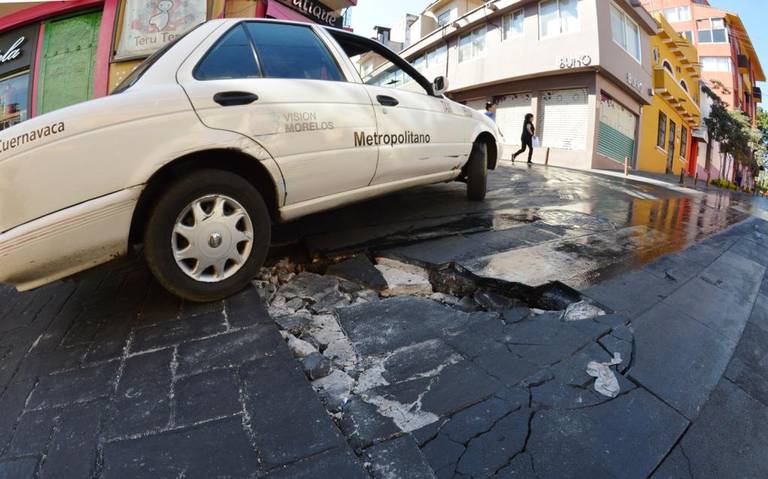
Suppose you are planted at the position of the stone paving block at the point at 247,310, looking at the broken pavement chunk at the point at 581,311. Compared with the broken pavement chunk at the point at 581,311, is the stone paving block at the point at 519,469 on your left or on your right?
right

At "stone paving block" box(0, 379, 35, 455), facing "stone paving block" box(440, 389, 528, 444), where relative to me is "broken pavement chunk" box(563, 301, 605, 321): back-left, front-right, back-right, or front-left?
front-left

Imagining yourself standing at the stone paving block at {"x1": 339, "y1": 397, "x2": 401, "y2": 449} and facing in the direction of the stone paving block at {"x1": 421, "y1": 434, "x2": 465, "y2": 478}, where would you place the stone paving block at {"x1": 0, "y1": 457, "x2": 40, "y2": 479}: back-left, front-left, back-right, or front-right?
back-right

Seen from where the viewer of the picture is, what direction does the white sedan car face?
facing away from the viewer and to the right of the viewer

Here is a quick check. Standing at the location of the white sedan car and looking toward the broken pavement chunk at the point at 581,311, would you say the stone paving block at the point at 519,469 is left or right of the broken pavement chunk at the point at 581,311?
right

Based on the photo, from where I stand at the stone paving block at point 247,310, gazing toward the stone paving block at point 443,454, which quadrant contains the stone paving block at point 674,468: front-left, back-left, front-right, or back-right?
front-left

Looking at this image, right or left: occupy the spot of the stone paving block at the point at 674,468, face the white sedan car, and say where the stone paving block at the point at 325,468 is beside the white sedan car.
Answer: left

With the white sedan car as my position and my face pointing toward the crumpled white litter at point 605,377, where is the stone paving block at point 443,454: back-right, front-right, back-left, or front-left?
front-right

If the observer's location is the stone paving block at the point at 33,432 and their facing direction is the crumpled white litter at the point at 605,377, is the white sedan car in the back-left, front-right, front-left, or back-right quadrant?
front-left

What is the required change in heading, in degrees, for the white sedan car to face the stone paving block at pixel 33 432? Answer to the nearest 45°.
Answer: approximately 180°

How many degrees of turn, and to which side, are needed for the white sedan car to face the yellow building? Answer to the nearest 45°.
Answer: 0° — it already faces it
